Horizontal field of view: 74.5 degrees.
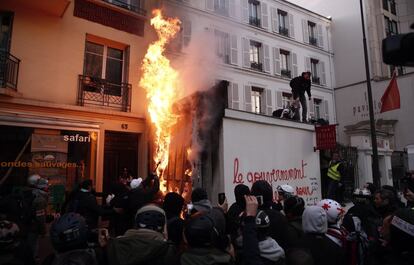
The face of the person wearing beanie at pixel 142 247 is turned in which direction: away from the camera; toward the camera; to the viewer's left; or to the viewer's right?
away from the camera

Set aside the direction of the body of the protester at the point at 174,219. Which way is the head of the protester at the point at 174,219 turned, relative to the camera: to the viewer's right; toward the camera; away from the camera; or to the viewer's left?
away from the camera

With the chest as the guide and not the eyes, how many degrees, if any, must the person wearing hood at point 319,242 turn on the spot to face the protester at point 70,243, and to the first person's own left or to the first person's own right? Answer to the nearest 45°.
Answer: approximately 90° to the first person's own left

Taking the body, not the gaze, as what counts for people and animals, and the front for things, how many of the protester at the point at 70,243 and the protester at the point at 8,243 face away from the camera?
2

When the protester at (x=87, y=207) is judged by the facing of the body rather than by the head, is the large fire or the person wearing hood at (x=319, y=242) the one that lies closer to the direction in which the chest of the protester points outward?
the large fire

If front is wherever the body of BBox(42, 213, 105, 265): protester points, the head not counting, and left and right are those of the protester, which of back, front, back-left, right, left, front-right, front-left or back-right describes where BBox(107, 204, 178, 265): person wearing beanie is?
right

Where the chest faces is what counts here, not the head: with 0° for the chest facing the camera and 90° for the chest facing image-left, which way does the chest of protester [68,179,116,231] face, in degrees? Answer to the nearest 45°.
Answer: approximately 225°

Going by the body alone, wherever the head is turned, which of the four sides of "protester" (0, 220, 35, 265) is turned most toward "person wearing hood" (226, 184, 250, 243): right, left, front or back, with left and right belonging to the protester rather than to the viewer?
right

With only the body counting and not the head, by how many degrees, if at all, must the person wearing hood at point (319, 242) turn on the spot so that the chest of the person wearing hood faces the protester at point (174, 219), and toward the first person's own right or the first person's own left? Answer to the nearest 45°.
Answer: approximately 45° to the first person's own left

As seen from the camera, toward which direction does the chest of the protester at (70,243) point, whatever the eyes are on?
away from the camera

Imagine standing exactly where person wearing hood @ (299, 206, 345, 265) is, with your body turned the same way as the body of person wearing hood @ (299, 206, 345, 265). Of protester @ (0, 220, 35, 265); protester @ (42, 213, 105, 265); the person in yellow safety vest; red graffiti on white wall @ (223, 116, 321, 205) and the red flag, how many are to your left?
2

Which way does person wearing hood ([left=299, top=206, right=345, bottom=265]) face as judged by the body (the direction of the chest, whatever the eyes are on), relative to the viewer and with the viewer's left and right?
facing away from the viewer and to the left of the viewer

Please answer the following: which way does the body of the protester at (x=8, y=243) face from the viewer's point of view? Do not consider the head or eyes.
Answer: away from the camera

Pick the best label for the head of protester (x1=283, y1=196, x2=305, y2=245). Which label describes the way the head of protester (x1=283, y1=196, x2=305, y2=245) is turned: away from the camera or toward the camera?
away from the camera

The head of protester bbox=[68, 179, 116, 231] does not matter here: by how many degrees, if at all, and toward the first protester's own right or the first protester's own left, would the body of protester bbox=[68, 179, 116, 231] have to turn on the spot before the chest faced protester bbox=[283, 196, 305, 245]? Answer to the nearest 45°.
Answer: approximately 90° to the first protester's own right

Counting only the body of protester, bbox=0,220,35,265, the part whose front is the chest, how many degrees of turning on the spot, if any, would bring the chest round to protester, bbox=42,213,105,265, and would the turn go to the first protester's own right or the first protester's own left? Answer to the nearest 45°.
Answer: approximately 135° to the first protester's own right
